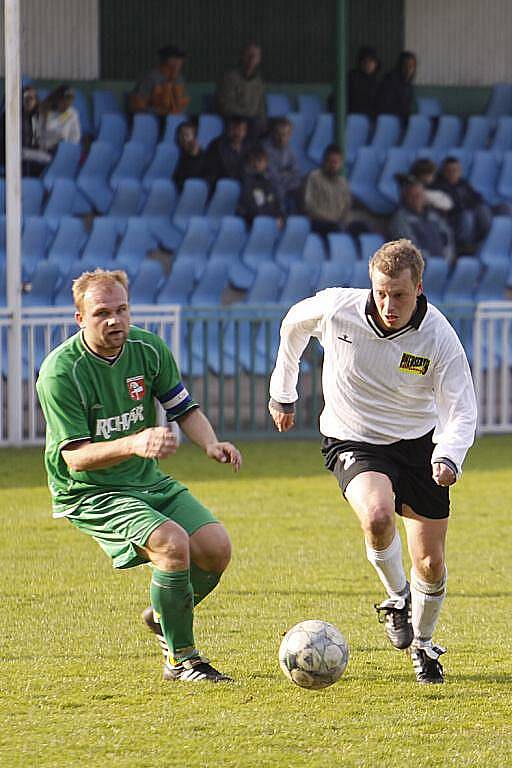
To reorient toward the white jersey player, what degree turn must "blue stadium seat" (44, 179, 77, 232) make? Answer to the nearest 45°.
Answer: approximately 45° to its left

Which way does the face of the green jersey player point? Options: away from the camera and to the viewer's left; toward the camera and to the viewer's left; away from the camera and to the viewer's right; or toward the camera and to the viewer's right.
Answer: toward the camera and to the viewer's right

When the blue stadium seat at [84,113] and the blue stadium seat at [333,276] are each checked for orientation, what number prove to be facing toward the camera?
2

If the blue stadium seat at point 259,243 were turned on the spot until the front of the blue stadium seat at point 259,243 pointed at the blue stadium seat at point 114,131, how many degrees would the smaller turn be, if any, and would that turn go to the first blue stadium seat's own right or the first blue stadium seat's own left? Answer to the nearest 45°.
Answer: approximately 90° to the first blue stadium seat's own right

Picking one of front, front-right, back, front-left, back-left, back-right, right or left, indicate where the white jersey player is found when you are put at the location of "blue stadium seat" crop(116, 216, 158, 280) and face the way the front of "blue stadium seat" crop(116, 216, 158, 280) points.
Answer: front-left

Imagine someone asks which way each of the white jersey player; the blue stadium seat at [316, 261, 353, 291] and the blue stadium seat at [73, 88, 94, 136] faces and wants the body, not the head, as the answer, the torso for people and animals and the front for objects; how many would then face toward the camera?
3

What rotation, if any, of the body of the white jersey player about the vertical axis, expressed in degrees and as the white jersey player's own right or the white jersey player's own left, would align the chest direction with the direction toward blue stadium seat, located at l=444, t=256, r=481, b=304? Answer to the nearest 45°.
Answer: approximately 180°
